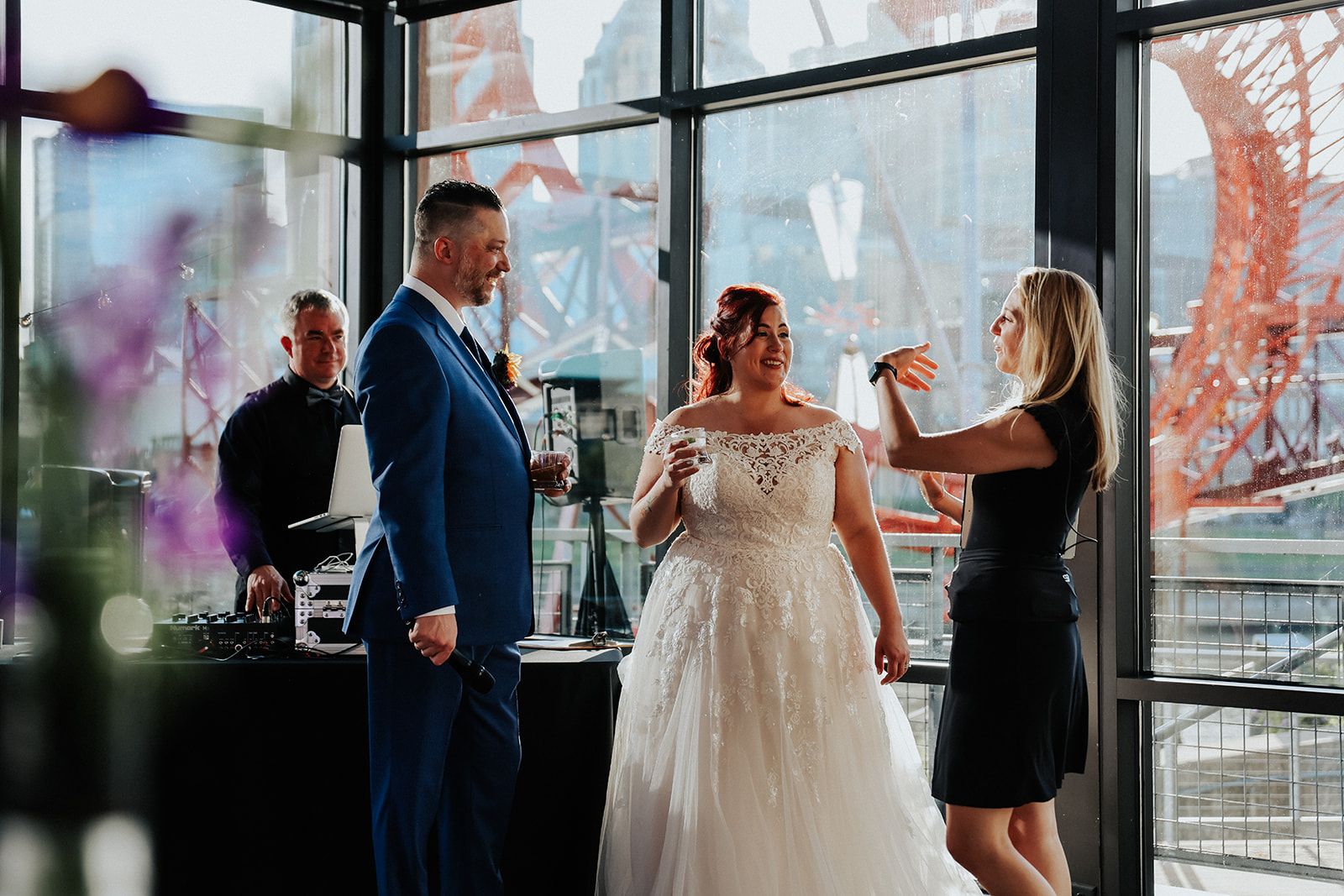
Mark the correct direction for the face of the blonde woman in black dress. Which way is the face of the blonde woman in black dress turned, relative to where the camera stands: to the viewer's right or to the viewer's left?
to the viewer's left

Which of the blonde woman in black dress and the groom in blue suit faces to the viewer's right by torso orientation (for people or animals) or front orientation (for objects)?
the groom in blue suit

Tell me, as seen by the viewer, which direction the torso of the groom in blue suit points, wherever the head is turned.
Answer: to the viewer's right

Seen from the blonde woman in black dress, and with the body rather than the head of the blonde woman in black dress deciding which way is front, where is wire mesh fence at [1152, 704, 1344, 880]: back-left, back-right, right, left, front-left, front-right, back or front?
back-right

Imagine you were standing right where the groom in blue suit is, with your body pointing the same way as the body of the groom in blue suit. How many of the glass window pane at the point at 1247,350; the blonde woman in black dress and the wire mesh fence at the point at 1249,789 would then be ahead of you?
3

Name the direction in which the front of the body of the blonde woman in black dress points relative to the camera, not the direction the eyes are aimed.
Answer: to the viewer's left

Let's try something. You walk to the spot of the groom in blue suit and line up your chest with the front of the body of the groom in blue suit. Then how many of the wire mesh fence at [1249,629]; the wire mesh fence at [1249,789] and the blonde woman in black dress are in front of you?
3

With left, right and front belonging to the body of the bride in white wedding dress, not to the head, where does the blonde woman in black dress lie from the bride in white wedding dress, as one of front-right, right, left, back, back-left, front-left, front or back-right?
left

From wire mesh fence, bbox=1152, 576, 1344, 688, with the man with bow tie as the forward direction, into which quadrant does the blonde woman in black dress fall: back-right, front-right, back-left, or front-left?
front-left

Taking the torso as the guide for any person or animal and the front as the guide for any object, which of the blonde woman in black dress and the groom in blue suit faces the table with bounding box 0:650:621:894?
the blonde woman in black dress

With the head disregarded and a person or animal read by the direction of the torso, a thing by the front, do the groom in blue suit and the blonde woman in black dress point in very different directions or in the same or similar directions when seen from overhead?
very different directions

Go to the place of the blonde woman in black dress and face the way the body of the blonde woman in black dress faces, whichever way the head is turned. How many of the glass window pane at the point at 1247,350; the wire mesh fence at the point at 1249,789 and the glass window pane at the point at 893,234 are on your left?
0

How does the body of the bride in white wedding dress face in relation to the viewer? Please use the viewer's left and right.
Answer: facing the viewer

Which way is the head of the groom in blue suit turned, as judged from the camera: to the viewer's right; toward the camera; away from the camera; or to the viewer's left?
to the viewer's right
